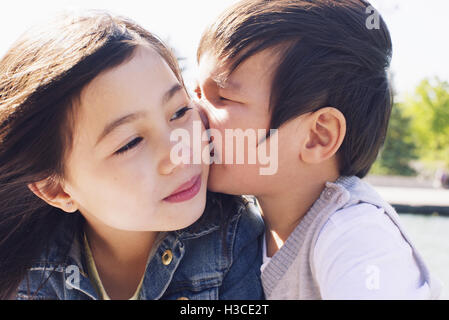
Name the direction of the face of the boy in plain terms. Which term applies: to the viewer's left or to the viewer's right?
to the viewer's left

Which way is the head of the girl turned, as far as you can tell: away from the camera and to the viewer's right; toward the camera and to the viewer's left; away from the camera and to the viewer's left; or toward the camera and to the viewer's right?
toward the camera and to the viewer's right

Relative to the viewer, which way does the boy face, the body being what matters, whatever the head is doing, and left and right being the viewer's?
facing to the left of the viewer

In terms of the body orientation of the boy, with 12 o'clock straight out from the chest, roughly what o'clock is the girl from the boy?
The girl is roughly at 11 o'clock from the boy.

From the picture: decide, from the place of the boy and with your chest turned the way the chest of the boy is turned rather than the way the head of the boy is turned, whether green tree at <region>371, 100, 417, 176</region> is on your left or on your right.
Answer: on your right

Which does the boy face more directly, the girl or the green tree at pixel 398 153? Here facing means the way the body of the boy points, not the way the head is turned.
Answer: the girl

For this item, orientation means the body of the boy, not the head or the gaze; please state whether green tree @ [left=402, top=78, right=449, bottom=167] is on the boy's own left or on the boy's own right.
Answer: on the boy's own right
